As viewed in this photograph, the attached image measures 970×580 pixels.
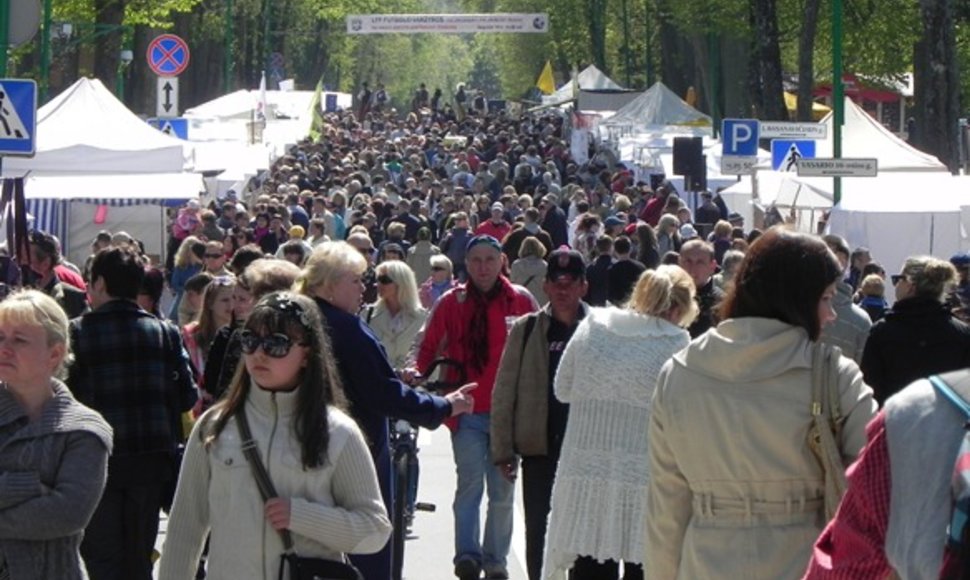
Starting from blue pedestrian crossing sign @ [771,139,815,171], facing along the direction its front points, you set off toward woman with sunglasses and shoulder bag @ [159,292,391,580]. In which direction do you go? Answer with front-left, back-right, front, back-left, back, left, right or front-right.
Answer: front

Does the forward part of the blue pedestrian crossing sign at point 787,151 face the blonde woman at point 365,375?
yes

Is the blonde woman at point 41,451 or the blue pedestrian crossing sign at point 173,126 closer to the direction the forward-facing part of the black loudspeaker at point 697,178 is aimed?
the blonde woman

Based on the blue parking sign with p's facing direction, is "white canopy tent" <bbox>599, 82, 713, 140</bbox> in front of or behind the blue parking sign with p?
behind

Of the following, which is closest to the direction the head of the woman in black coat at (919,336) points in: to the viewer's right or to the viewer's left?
to the viewer's left

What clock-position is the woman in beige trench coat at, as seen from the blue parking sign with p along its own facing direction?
The woman in beige trench coat is roughly at 12 o'clock from the blue parking sign with p.

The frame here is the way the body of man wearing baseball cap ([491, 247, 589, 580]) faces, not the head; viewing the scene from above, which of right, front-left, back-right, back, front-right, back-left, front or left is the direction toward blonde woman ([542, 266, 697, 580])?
front

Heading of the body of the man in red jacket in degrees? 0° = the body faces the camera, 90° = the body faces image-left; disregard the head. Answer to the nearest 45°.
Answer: approximately 0°

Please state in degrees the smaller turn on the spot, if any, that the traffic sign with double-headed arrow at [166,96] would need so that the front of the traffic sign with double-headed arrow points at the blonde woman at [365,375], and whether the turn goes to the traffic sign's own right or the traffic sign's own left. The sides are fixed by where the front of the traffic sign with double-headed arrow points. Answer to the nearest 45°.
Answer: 0° — it already faces them

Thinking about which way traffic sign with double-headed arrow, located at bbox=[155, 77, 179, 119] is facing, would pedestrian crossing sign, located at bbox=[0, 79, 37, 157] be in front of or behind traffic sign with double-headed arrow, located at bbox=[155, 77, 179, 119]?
in front

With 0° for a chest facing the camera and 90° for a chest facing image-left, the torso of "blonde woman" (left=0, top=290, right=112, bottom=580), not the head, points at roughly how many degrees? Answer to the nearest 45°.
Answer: approximately 45°

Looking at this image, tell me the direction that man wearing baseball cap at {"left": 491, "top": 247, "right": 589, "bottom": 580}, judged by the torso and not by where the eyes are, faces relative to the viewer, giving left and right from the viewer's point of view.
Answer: facing the viewer

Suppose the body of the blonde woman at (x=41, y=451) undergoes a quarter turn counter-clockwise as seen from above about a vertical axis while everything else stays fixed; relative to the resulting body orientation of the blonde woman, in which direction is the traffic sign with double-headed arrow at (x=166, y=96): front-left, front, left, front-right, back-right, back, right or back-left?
back-left

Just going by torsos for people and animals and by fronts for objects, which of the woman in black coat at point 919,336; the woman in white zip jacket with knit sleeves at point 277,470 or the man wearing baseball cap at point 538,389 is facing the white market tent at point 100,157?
the woman in black coat
